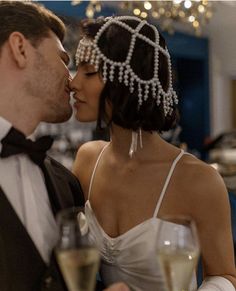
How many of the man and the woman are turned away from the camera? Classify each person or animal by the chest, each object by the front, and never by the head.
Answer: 0

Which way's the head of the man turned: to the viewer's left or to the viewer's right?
to the viewer's right

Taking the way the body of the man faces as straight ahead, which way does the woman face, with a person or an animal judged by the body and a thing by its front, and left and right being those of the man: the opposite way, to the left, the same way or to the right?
to the right

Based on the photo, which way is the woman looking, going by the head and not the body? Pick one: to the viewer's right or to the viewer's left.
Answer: to the viewer's left

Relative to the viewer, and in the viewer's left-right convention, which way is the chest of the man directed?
facing the viewer and to the right of the viewer

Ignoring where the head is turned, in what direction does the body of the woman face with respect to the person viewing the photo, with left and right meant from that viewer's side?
facing the viewer and to the left of the viewer
